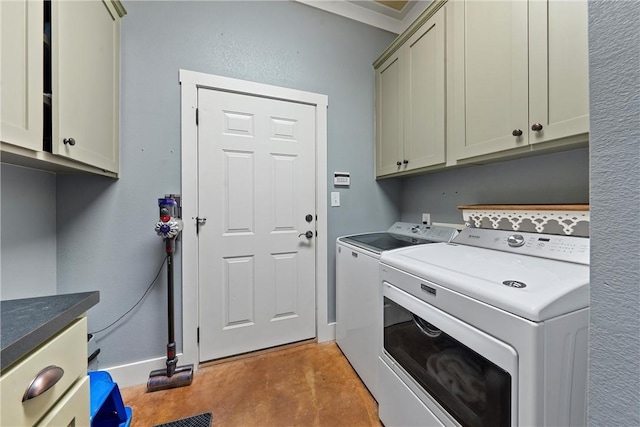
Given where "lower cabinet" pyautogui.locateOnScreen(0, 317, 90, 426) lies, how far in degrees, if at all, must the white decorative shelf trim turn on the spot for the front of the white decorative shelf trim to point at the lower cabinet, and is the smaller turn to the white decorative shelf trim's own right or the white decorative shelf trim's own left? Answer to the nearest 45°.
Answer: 0° — it already faces it

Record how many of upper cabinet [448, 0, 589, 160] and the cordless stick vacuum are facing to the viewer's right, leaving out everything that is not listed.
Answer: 0

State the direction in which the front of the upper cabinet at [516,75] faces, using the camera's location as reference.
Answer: facing the viewer and to the left of the viewer

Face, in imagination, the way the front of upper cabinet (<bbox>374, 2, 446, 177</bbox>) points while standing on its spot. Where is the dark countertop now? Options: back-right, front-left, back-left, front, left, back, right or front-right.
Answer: front

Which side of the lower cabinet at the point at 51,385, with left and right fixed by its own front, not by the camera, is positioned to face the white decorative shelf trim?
front

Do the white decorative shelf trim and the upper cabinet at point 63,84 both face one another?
yes

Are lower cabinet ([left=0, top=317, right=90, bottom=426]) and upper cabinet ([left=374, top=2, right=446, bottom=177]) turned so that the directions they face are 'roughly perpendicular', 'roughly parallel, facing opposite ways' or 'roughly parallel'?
roughly parallel, facing opposite ways

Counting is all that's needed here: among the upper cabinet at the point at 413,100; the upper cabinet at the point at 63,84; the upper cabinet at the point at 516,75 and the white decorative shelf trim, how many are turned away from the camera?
0

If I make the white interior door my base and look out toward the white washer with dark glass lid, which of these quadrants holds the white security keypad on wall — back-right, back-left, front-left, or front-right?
front-left

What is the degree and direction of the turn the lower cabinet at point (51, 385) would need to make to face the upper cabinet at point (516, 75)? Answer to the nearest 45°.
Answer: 0° — it already faces it

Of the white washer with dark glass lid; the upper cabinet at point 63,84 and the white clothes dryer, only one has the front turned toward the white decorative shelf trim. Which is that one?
the upper cabinet

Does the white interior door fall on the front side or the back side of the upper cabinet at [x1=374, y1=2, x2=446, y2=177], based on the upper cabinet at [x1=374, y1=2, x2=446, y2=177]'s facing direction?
on the front side

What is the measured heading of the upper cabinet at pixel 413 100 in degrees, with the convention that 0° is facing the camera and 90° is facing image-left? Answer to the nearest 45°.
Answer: approximately 45°

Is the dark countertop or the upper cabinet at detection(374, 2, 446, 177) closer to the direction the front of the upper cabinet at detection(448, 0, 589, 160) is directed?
the dark countertop

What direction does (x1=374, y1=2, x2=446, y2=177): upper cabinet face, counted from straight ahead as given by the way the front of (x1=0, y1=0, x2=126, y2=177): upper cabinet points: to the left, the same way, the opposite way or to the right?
the opposite way

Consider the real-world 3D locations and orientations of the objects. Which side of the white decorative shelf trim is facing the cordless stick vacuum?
front

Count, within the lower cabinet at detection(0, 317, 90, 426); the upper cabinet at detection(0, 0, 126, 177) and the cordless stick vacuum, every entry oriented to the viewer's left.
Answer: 0
